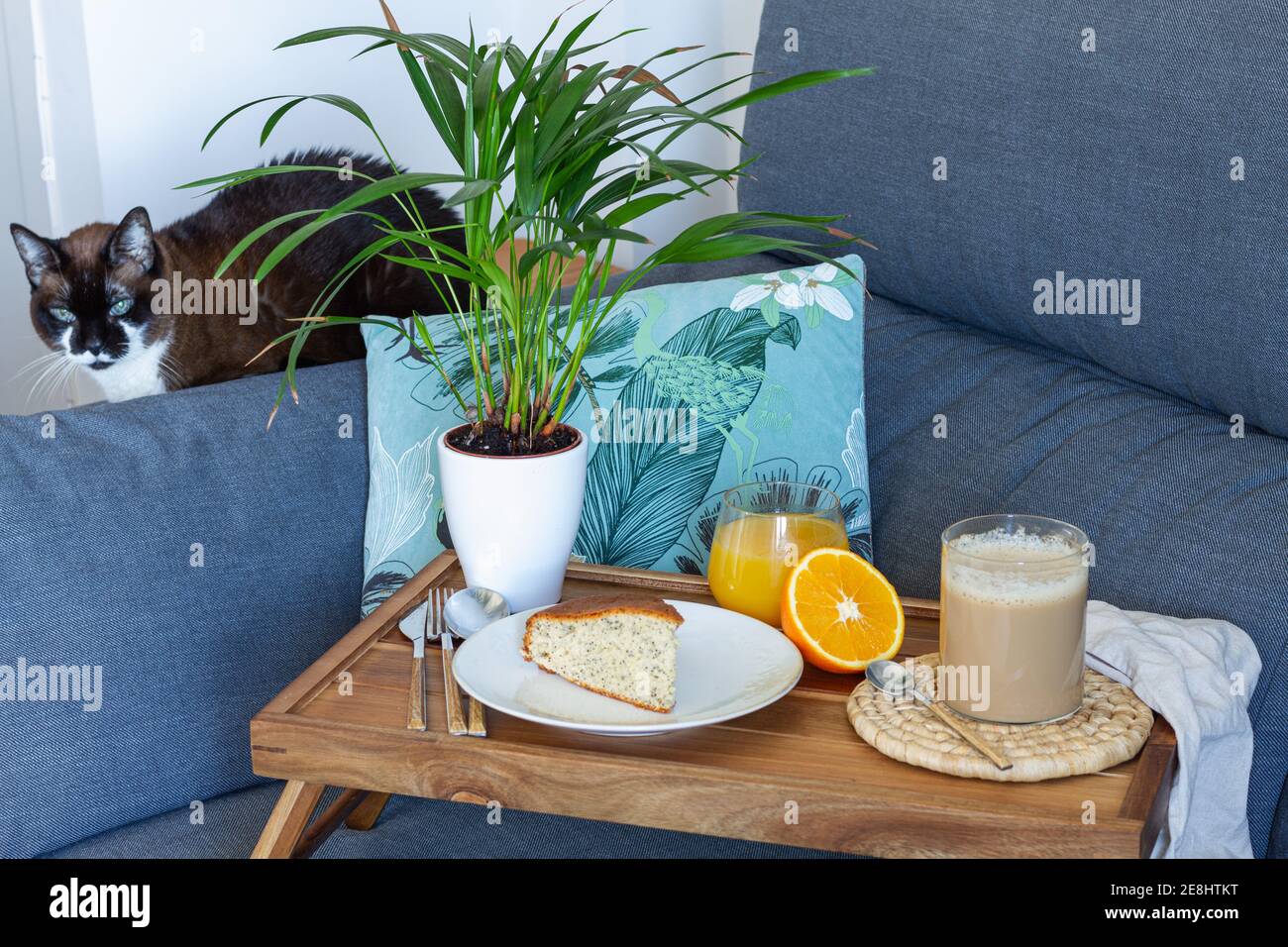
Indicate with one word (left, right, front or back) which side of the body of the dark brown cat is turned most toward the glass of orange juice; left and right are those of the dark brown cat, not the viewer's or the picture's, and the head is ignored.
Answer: left

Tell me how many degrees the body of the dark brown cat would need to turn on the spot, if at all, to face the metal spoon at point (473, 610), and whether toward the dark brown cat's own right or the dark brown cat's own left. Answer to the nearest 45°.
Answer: approximately 45° to the dark brown cat's own left

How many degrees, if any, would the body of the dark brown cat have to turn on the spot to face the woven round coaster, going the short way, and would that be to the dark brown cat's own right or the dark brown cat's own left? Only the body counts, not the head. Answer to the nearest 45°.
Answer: approximately 90° to the dark brown cat's own left

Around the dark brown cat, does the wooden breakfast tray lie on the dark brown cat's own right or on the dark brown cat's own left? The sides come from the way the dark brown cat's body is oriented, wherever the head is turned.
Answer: on the dark brown cat's own left

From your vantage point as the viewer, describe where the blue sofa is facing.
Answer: facing the viewer and to the left of the viewer

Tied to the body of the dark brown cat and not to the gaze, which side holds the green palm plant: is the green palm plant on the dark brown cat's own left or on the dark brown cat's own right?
on the dark brown cat's own left
